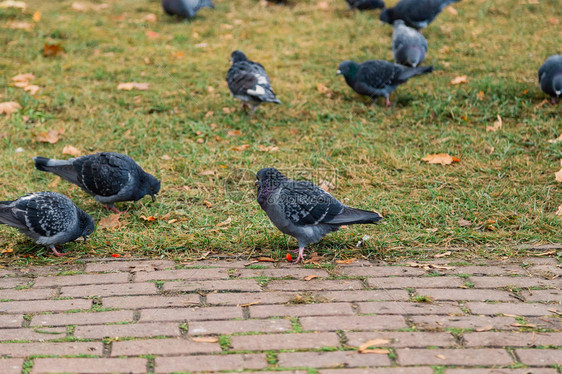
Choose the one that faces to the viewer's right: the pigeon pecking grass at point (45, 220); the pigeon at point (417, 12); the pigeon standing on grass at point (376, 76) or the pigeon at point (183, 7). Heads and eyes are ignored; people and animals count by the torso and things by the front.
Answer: the pigeon pecking grass at point (45, 220)

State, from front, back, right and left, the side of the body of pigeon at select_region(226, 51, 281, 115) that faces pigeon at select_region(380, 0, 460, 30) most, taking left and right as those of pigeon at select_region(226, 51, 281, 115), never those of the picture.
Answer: right

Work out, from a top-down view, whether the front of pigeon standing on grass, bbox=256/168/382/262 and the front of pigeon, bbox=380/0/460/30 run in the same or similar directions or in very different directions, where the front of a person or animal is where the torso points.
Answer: same or similar directions

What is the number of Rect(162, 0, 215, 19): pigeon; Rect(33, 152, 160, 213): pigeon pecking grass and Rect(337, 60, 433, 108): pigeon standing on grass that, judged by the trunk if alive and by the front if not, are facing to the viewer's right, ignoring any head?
1

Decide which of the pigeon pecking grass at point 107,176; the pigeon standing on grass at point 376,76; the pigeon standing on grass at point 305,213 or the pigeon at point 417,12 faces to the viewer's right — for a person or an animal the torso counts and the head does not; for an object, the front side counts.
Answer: the pigeon pecking grass at point 107,176

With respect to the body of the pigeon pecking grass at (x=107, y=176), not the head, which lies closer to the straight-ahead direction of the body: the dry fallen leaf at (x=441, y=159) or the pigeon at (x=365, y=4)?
the dry fallen leaf

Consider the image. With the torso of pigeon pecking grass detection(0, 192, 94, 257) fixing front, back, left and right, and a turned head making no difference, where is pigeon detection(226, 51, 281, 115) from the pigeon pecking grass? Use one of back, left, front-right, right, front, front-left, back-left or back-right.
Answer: front-left

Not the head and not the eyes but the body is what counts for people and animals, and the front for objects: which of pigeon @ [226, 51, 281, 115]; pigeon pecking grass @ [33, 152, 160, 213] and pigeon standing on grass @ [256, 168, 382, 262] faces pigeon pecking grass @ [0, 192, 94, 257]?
the pigeon standing on grass

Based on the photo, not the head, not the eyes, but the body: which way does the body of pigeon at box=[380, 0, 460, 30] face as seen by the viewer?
to the viewer's left

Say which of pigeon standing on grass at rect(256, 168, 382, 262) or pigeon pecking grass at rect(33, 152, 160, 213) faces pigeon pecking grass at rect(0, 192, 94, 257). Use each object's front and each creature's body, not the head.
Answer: the pigeon standing on grass

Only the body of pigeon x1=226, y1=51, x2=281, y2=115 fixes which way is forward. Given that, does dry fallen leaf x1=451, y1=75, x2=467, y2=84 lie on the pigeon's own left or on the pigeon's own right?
on the pigeon's own right

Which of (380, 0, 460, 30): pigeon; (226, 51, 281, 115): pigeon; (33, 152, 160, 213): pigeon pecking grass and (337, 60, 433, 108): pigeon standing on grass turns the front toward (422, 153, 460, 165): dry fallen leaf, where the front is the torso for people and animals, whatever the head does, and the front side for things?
(33, 152, 160, 213): pigeon pecking grass

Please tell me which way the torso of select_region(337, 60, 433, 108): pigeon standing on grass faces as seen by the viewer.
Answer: to the viewer's left

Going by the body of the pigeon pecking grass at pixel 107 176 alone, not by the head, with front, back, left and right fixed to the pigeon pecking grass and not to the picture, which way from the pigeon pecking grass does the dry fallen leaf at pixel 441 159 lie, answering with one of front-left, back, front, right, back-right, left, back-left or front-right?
front

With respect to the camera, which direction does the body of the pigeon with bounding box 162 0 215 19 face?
to the viewer's left
